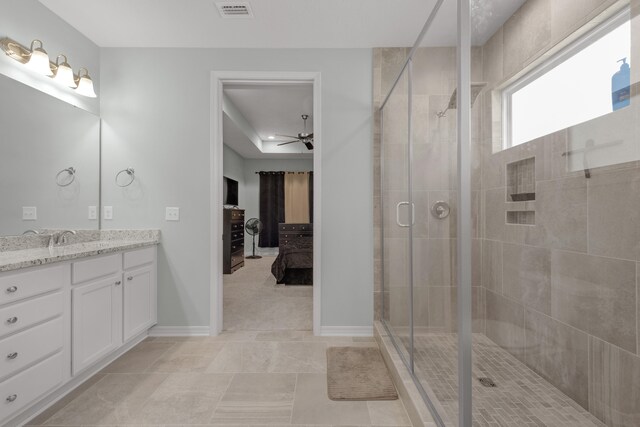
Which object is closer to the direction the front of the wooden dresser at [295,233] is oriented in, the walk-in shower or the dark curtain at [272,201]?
the walk-in shower

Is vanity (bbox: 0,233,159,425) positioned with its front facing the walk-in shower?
yes

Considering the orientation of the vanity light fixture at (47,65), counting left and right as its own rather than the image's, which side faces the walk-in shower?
front

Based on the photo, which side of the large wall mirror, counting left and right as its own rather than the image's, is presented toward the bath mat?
front

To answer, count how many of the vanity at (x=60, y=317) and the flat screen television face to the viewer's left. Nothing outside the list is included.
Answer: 0

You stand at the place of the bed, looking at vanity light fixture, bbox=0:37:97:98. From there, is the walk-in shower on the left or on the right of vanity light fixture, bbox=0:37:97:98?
left

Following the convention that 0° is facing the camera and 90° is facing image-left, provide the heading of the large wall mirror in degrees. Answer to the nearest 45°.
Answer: approximately 315°

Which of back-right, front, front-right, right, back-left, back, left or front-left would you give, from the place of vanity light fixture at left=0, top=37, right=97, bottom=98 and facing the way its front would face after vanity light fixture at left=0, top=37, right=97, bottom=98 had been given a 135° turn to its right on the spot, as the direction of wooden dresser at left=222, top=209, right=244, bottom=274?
back-right

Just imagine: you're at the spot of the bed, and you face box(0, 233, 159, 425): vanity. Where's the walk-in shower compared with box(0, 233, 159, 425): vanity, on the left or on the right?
left

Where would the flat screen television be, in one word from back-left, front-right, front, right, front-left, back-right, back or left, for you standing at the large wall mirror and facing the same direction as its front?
left

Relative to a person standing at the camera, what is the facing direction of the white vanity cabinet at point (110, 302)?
facing the viewer and to the right of the viewer

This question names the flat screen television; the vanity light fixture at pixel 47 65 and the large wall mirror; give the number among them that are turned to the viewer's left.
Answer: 0

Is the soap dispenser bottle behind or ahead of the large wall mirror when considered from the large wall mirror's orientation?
ahead

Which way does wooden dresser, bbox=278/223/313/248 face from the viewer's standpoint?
toward the camera

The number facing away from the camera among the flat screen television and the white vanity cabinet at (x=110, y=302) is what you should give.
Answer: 0

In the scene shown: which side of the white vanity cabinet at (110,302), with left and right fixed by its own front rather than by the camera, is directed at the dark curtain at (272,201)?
left

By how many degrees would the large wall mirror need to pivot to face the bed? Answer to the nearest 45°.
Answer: approximately 45° to its left
